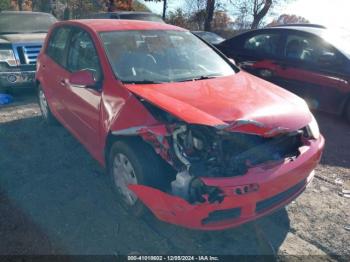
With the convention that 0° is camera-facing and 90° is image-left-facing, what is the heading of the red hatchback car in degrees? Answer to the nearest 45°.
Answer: approximately 315°

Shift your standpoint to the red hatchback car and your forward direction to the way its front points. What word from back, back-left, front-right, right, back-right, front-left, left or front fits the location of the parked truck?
back

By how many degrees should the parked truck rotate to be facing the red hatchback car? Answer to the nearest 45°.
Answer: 0° — it already faces it

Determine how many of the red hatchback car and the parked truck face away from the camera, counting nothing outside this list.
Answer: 0

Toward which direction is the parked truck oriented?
toward the camera
